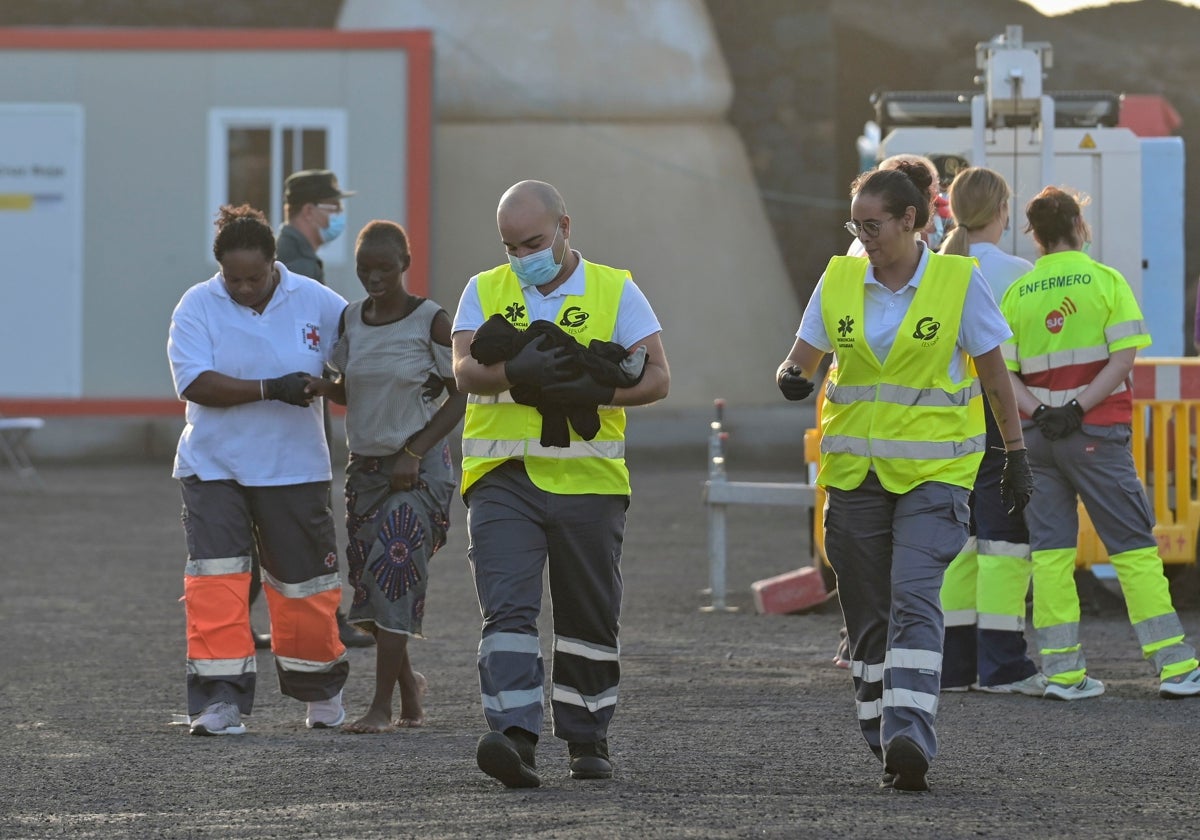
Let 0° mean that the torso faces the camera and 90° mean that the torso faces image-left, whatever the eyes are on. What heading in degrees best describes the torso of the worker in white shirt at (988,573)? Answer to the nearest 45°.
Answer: approximately 225°

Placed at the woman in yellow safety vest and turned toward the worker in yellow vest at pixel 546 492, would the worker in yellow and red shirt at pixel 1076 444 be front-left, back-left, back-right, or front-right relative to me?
back-right

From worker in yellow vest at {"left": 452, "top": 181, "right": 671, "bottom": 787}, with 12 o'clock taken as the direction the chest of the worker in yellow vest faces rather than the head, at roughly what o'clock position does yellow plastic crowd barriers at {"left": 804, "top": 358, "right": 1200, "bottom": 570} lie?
The yellow plastic crowd barriers is roughly at 7 o'clock from the worker in yellow vest.

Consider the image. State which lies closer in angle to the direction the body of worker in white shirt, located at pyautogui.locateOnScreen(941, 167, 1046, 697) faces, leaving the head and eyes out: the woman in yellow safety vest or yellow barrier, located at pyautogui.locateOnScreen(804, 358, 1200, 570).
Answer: the yellow barrier

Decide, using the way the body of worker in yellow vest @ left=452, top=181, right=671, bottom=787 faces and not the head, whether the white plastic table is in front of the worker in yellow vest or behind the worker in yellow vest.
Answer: behind

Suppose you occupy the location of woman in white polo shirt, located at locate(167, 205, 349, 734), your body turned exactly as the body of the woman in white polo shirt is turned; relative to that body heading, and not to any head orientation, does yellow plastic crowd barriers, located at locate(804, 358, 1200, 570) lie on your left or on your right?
on your left

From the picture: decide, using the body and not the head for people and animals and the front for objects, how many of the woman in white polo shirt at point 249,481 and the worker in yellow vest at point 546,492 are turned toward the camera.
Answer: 2

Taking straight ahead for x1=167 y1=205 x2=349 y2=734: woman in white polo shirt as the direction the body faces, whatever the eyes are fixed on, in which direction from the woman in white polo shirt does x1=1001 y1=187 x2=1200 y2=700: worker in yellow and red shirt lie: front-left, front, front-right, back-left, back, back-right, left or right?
left

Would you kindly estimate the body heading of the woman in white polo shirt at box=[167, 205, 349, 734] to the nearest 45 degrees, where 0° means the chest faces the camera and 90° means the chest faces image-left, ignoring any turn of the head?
approximately 0°
